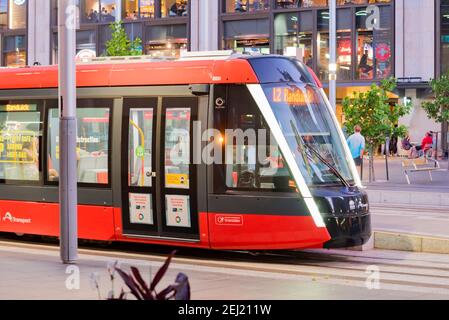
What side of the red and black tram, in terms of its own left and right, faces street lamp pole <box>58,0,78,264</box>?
right

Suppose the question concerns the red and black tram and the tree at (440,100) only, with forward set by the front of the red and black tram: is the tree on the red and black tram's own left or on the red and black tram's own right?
on the red and black tram's own left

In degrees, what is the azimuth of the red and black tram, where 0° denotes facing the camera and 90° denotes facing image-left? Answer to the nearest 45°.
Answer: approximately 315°
